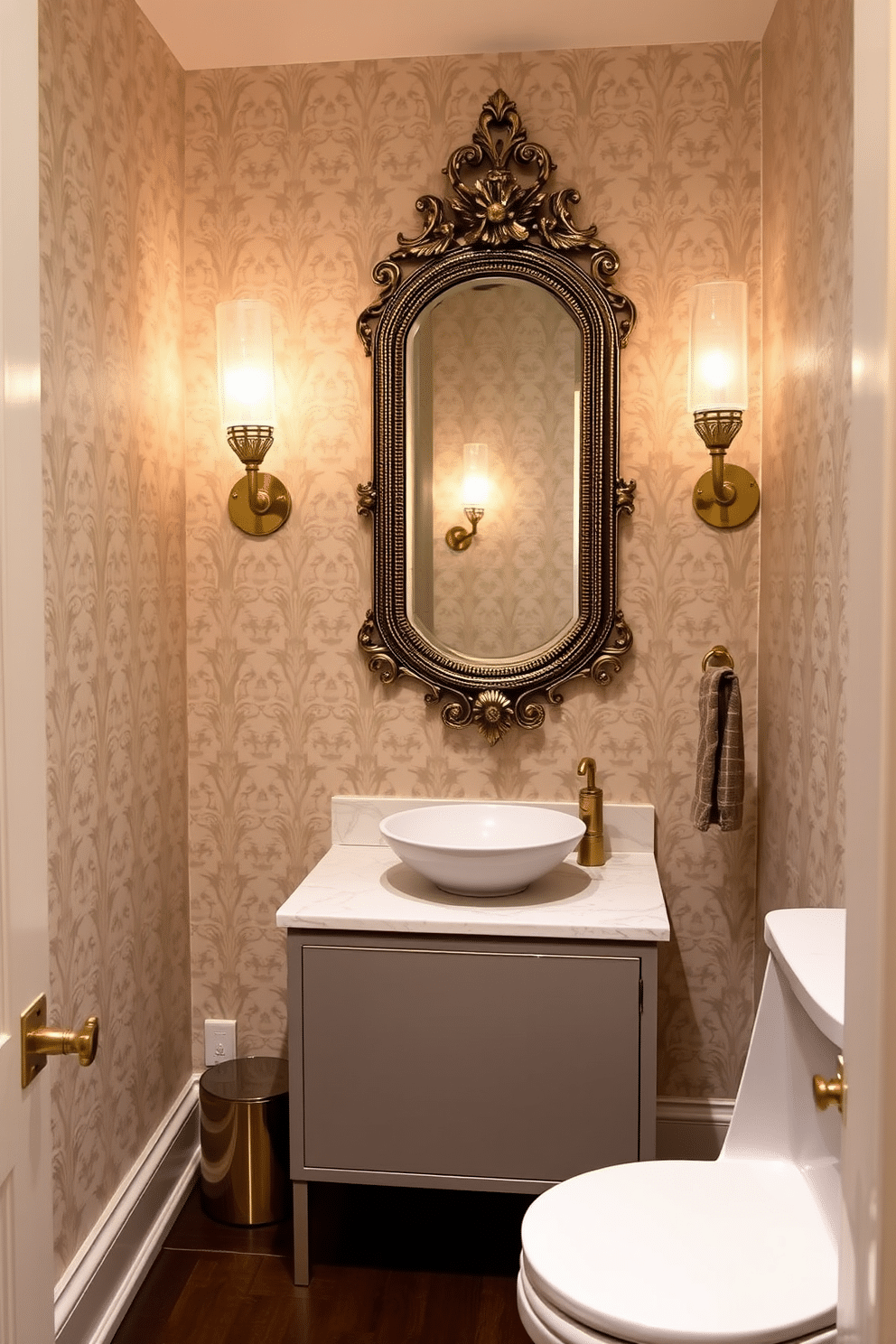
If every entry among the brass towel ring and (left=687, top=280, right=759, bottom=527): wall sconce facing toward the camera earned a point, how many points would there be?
2

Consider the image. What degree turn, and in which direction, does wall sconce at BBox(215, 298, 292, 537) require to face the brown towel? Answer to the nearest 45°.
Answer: approximately 90° to its left

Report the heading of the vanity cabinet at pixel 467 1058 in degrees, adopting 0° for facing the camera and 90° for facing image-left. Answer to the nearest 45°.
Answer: approximately 0°

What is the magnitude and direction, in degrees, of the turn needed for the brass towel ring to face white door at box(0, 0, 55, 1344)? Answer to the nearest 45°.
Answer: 0° — it already faces it

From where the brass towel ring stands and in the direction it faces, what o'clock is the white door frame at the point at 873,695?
The white door frame is roughly at 12 o'clock from the brass towel ring.

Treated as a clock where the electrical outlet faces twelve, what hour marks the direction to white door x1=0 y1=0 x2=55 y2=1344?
The white door is roughly at 12 o'clock from the electrical outlet.

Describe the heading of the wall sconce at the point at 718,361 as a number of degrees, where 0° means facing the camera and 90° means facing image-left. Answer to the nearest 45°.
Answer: approximately 0°

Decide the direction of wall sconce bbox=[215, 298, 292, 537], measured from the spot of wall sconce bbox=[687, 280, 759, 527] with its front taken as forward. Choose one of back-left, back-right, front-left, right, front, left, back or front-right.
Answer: right
